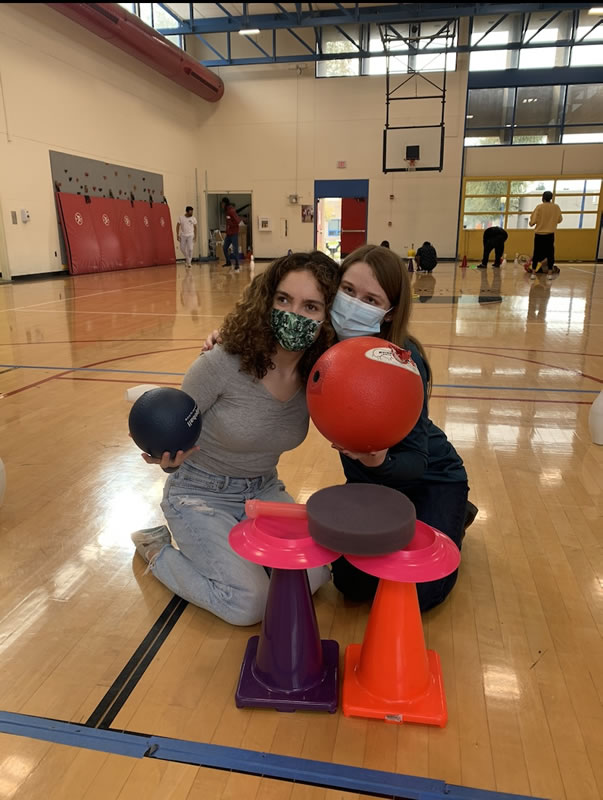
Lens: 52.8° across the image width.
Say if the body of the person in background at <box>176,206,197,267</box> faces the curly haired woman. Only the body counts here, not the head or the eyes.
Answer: yes

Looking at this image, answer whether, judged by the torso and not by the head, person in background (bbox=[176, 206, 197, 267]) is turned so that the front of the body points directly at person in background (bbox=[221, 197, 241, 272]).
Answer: no

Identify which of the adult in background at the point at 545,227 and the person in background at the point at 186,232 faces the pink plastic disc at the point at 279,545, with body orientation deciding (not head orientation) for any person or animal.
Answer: the person in background

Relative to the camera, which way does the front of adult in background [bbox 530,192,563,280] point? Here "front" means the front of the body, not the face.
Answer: away from the camera

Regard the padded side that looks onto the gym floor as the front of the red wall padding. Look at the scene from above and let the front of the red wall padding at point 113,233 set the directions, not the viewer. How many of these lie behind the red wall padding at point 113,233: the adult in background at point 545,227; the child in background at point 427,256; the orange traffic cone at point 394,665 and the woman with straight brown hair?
0

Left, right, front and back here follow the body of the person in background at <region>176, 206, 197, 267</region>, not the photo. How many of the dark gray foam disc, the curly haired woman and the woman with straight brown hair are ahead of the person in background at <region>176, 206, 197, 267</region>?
3

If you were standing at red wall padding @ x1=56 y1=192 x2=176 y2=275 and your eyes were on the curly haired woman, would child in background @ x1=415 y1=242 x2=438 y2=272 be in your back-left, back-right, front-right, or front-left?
front-left

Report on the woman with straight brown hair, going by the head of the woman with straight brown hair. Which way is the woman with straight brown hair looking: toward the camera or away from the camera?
toward the camera

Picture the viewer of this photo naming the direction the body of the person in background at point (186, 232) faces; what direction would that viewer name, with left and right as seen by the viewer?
facing the viewer

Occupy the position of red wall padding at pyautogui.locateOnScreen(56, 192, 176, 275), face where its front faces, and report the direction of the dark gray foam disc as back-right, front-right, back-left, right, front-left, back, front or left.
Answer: front-right

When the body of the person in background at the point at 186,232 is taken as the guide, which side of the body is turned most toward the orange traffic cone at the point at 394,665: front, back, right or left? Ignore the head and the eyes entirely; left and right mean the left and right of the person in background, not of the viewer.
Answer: front

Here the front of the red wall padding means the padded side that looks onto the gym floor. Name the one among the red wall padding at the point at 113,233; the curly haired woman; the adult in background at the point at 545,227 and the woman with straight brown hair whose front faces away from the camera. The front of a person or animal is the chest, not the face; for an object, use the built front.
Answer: the adult in background

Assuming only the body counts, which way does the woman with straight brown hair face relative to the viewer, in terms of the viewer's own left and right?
facing the viewer and to the left of the viewer

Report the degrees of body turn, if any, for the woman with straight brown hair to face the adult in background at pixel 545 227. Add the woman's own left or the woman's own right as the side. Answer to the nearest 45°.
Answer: approximately 135° to the woman's own right

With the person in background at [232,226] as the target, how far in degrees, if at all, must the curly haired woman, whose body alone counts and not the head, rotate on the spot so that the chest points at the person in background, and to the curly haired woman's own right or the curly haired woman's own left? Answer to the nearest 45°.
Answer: approximately 135° to the curly haired woman's own left

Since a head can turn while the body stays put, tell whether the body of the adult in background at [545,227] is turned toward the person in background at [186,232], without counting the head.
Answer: no

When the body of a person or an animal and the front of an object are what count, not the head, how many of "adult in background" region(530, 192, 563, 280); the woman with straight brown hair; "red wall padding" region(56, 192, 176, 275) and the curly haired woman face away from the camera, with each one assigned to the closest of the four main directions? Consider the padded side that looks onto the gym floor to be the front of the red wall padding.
1

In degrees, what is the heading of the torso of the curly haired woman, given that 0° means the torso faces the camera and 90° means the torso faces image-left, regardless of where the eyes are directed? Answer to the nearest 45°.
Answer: approximately 315°
